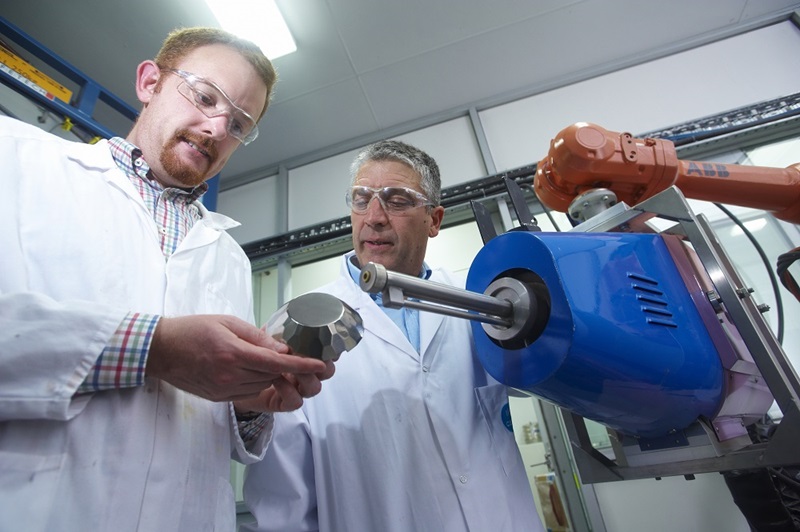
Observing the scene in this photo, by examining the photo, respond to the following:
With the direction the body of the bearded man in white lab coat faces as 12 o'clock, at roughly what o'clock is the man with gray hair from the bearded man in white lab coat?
The man with gray hair is roughly at 10 o'clock from the bearded man in white lab coat.

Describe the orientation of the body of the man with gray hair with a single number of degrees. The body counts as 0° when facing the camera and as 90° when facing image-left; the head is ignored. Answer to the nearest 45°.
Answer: approximately 0°

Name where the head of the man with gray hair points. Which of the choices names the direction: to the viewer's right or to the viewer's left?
to the viewer's left

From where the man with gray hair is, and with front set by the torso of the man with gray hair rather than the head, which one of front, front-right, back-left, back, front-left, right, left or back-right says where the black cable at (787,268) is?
left

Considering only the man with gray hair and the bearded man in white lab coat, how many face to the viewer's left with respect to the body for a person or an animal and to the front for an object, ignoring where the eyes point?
0

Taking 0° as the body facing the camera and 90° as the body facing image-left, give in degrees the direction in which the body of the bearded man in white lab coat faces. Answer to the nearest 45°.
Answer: approximately 315°

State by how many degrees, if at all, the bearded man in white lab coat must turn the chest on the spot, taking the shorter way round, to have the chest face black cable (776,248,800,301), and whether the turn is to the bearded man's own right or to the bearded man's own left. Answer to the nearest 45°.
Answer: approximately 45° to the bearded man's own left

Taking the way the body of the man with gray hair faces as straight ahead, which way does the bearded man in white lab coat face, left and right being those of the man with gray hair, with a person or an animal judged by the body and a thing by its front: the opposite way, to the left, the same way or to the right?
to the left

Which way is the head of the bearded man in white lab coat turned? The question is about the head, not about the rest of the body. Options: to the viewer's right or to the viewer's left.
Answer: to the viewer's right

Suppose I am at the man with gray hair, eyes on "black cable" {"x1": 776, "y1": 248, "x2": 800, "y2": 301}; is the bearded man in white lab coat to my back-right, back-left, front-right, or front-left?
back-right
